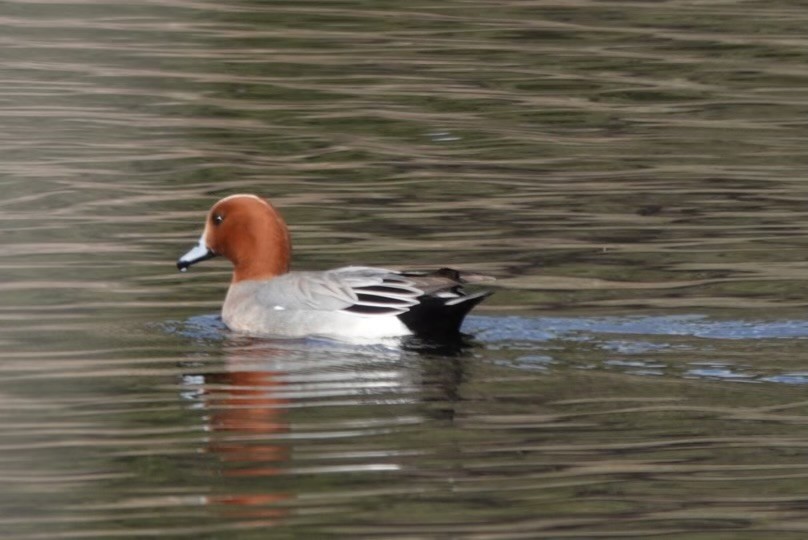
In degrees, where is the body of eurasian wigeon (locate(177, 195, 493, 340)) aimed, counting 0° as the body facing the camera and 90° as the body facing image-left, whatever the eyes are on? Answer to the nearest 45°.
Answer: approximately 90°
